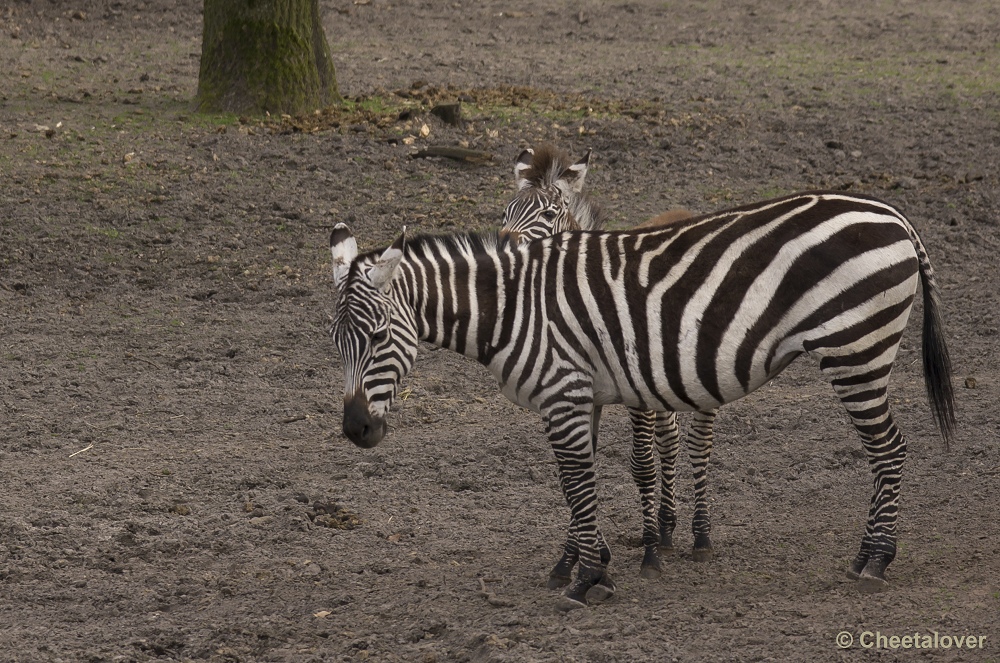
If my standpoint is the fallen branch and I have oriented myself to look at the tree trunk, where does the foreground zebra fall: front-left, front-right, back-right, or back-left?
back-left

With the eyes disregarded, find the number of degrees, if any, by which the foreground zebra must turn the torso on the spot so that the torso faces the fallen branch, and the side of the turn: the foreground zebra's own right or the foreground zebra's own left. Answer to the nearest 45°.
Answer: approximately 90° to the foreground zebra's own right

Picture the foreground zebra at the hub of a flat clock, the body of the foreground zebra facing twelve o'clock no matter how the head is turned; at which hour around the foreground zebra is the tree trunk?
The tree trunk is roughly at 2 o'clock from the foreground zebra.

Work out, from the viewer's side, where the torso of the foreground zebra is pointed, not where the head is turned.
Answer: to the viewer's left
